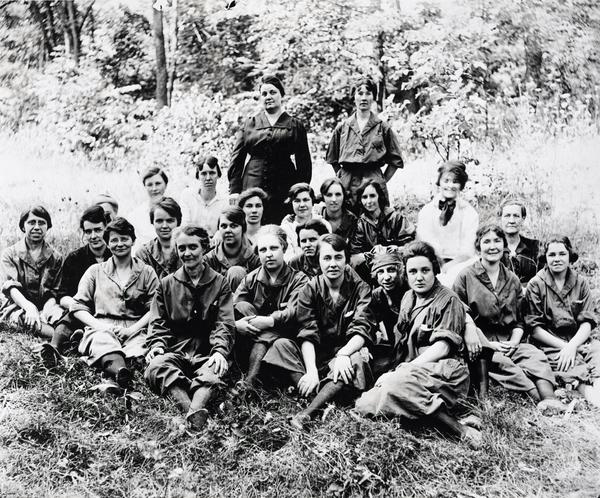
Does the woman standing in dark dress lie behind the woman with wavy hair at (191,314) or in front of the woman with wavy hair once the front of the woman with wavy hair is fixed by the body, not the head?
behind

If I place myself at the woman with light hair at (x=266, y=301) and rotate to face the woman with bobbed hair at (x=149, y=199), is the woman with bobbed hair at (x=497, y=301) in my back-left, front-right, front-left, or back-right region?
back-right

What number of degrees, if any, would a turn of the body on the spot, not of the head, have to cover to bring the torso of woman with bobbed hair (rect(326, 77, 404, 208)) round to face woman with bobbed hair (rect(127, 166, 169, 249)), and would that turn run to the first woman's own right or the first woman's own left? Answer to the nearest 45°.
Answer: approximately 90° to the first woman's own right

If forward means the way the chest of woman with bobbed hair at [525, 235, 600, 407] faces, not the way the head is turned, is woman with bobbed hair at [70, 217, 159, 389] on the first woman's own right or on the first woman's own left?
on the first woman's own right

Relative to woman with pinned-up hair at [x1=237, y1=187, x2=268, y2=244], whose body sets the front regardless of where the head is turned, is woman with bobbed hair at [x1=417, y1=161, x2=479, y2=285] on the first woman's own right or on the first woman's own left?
on the first woman's own left

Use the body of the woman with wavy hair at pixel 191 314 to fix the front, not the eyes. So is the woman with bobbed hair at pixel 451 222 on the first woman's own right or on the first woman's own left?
on the first woman's own left

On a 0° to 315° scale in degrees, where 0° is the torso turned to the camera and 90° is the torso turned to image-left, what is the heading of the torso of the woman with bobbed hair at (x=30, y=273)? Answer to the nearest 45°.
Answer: approximately 0°
